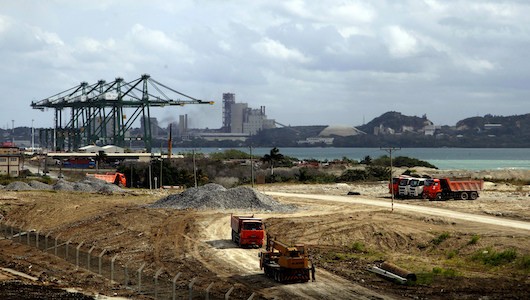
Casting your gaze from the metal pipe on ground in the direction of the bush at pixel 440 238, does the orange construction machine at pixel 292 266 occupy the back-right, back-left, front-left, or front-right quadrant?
back-left

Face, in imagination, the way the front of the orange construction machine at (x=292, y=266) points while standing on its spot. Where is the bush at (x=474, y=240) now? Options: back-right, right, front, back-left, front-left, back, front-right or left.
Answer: right

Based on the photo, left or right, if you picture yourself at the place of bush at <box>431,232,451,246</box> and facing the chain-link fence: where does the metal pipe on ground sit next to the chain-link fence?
left

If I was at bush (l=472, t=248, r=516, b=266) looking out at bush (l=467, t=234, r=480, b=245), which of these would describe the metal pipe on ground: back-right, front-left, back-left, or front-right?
back-left

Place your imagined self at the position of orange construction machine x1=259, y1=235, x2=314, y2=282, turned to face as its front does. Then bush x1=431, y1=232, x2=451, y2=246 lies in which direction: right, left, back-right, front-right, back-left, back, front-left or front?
right

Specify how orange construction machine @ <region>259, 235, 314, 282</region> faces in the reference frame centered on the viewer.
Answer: facing away from the viewer and to the left of the viewer

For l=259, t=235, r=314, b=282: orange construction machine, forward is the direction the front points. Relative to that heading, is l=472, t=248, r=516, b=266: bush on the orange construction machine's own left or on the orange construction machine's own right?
on the orange construction machine's own right
